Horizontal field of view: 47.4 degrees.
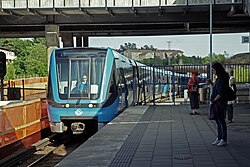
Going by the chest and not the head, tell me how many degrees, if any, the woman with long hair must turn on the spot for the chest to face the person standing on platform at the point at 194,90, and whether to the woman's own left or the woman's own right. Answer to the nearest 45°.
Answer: approximately 90° to the woman's own right

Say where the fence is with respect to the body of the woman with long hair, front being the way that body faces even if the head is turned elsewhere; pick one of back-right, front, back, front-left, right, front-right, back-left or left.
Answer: front-right

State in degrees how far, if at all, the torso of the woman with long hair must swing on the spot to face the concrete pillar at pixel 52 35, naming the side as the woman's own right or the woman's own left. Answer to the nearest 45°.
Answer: approximately 45° to the woman's own right

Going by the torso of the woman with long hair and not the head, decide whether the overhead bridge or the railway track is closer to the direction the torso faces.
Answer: the railway track

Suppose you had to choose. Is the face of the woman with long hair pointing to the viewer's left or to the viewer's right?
to the viewer's left

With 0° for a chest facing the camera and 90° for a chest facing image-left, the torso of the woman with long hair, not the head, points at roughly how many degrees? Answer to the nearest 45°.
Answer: approximately 90°

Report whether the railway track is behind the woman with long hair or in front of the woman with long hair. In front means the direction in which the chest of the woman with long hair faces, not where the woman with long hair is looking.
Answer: in front

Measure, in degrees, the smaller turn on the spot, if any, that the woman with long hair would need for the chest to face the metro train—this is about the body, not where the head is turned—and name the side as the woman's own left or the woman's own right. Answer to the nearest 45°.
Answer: approximately 45° to the woman's own right

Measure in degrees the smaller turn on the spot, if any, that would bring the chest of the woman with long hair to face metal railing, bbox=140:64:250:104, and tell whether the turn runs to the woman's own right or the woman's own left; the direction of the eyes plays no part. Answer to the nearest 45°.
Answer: approximately 90° to the woman's own right
